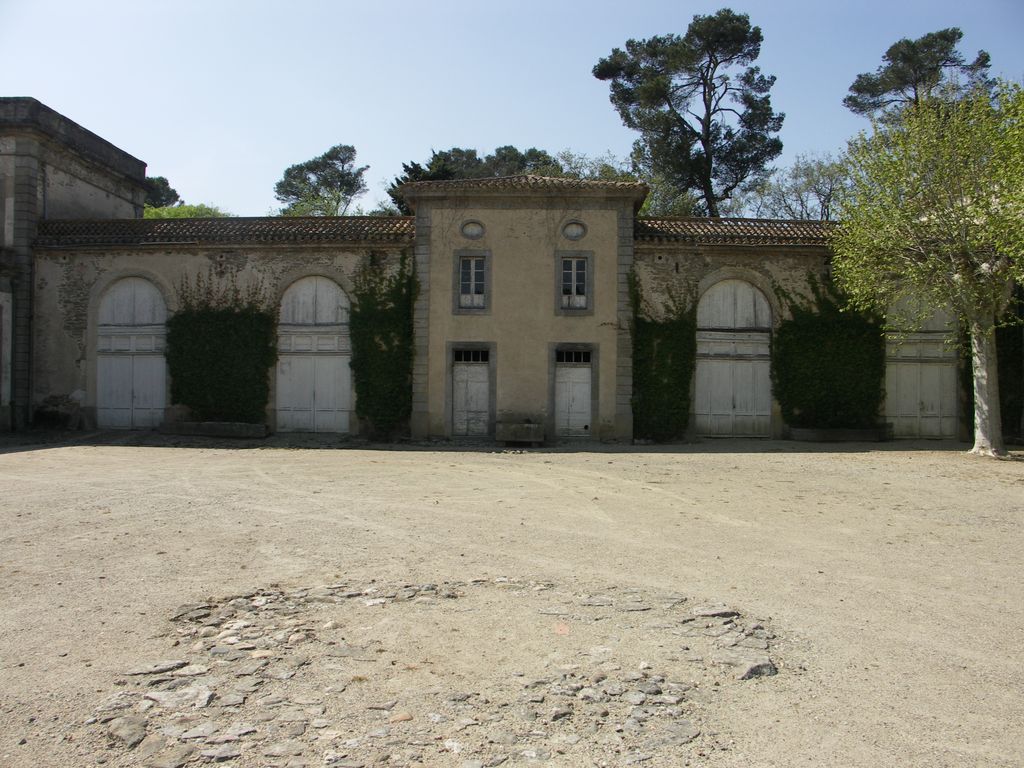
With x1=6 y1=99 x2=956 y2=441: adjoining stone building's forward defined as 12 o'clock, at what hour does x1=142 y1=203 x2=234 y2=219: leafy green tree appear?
The leafy green tree is roughly at 5 o'clock from the adjoining stone building.

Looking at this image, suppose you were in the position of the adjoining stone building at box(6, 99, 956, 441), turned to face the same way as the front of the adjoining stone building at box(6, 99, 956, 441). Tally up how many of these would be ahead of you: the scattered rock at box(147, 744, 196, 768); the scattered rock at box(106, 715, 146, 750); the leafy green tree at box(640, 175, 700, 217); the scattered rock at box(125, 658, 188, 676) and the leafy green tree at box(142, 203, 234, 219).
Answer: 3

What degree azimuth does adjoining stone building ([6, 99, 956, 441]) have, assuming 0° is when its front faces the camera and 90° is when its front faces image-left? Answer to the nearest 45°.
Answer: approximately 0°

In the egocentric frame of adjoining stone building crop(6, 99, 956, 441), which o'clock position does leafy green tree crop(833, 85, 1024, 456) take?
The leafy green tree is roughly at 10 o'clock from the adjoining stone building.

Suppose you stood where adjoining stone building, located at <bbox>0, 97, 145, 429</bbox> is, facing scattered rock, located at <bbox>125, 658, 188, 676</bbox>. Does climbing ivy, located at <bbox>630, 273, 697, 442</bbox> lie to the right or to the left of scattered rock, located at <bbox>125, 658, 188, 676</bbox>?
left

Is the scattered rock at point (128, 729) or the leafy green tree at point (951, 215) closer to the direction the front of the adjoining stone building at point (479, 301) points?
the scattered rock

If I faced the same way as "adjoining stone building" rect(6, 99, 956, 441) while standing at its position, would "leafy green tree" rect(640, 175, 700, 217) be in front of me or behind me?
behind

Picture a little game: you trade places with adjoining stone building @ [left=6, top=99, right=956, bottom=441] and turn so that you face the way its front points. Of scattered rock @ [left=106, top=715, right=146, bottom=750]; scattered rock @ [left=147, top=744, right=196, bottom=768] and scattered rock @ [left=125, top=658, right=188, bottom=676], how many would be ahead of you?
3

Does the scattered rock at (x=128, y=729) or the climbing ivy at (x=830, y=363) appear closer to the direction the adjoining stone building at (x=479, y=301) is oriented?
the scattered rock

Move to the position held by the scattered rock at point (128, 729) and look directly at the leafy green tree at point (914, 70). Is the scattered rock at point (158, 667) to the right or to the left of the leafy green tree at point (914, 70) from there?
left

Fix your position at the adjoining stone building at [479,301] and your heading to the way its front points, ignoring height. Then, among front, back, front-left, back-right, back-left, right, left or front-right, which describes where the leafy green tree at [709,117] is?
back-left

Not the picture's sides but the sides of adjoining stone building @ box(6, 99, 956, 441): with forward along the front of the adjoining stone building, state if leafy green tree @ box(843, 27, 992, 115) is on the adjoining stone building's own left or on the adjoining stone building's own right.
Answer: on the adjoining stone building's own left

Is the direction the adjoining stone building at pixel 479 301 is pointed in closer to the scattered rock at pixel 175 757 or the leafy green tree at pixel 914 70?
the scattered rock
